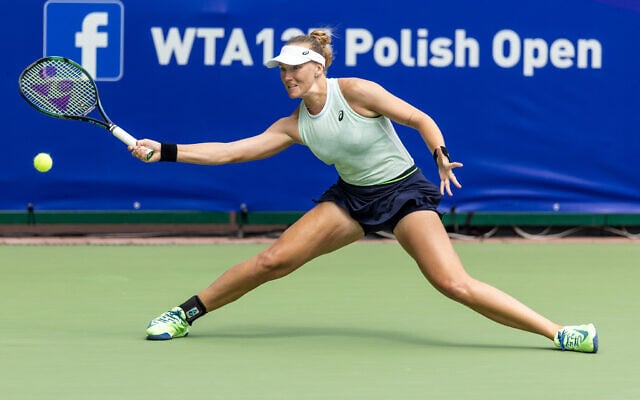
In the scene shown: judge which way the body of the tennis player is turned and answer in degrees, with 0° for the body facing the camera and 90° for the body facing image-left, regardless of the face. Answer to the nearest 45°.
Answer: approximately 45°
